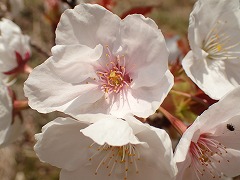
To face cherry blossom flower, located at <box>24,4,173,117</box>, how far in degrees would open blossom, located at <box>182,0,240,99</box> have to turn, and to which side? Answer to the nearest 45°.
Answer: approximately 90° to its right

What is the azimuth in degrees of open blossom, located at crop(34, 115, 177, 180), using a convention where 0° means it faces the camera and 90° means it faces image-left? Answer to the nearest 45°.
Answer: approximately 0°

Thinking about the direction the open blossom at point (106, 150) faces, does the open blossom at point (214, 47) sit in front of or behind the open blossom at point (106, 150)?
behind

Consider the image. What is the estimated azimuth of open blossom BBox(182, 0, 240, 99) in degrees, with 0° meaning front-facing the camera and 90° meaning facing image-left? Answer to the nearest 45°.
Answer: approximately 315°
